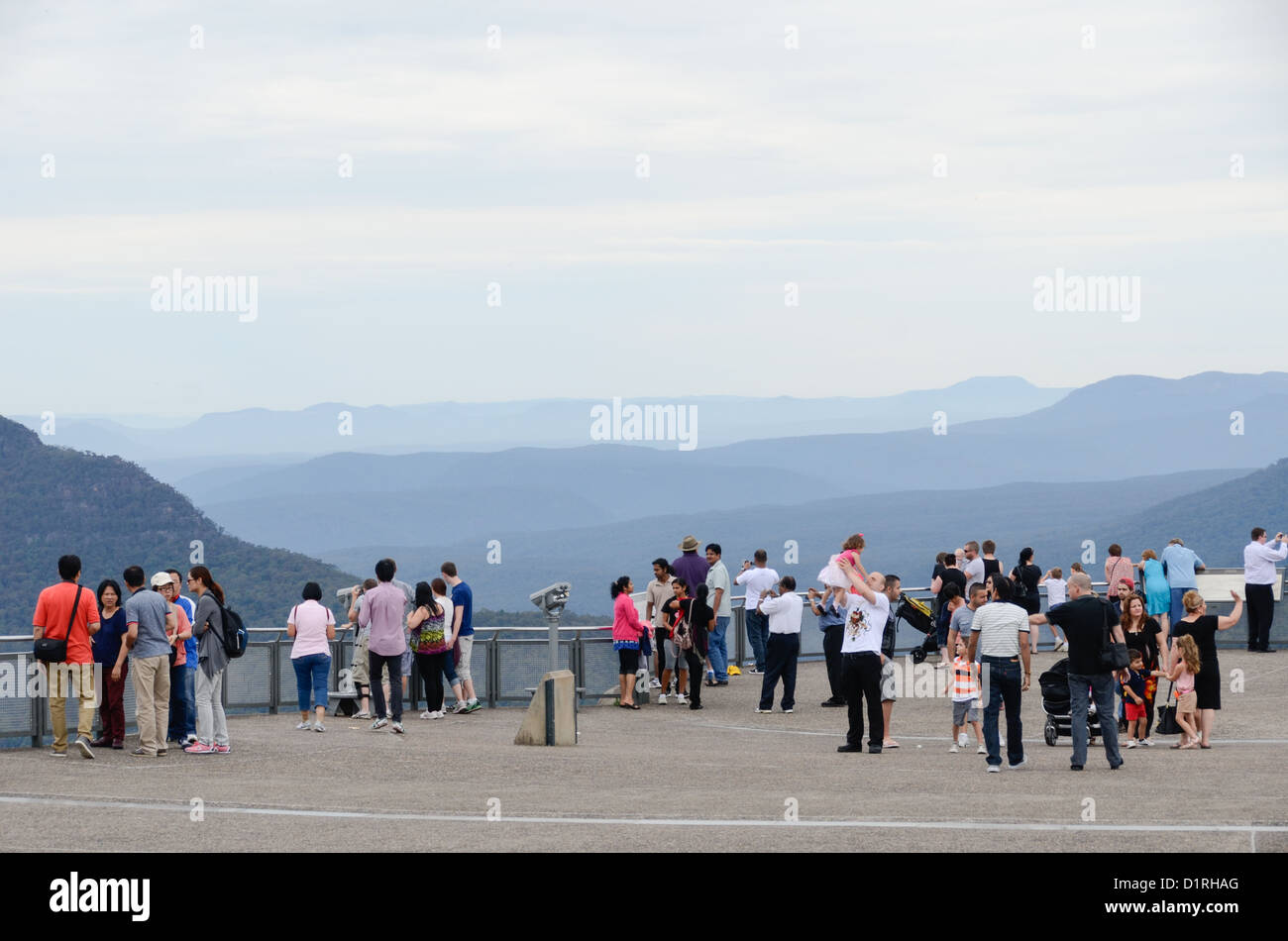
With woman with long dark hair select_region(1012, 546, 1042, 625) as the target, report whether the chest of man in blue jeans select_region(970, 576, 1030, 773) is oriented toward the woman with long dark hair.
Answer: yes

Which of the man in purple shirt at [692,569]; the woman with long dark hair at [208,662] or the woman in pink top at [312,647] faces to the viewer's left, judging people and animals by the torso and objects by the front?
the woman with long dark hair

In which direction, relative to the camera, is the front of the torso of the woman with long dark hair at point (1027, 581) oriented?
away from the camera

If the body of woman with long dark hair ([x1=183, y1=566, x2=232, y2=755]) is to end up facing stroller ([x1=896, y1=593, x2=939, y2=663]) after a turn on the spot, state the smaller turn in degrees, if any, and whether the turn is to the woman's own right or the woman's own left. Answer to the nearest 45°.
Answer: approximately 135° to the woman's own right

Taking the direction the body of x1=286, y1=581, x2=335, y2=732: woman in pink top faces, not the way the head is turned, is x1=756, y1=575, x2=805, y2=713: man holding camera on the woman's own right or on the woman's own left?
on the woman's own right

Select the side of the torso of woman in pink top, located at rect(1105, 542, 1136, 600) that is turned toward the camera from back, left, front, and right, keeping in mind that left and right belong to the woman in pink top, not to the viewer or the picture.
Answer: back

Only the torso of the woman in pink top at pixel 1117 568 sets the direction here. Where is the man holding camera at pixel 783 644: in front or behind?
behind

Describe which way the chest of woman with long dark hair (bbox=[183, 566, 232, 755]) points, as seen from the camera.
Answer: to the viewer's left

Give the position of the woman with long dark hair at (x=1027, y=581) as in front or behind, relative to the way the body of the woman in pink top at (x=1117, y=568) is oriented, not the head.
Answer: behind
